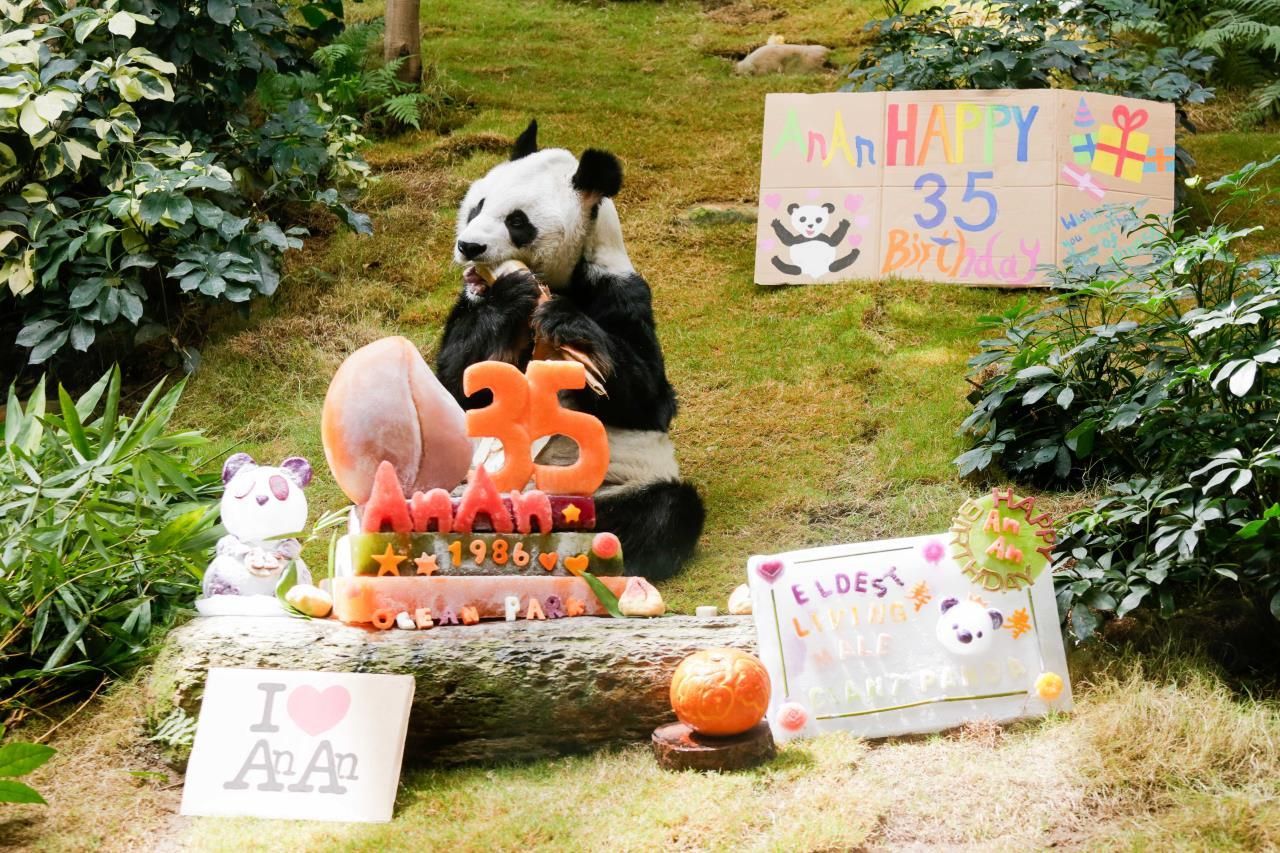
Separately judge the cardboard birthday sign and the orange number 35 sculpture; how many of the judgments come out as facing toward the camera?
2

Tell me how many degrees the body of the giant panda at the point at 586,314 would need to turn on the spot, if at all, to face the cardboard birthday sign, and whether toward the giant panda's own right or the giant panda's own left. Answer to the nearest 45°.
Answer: approximately 180°

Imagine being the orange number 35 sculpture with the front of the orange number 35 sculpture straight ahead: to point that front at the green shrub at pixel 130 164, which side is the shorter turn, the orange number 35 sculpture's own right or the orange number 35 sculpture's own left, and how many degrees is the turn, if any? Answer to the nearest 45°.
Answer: approximately 135° to the orange number 35 sculpture's own right

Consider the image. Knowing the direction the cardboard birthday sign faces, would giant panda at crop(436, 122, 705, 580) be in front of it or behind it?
in front

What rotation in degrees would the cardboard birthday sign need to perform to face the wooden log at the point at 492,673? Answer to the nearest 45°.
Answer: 0° — it already faces it

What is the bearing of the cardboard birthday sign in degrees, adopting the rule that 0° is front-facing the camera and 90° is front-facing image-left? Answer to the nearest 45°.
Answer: approximately 0°

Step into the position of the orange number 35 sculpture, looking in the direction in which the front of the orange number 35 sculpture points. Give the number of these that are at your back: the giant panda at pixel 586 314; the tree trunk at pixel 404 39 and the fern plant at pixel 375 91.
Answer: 3

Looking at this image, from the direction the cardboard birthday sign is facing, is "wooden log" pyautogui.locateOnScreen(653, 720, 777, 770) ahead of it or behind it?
ahead

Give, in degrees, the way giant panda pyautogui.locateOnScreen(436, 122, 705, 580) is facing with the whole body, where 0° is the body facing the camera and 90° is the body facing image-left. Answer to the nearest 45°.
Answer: approximately 45°

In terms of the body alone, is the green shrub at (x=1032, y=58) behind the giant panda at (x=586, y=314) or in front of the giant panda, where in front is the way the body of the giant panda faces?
behind

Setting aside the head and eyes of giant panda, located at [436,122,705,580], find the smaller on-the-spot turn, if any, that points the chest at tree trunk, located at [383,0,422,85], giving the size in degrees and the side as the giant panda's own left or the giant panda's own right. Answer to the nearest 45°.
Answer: approximately 135° to the giant panda's own right

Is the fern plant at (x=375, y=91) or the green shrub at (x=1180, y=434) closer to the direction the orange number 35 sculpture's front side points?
the green shrub
